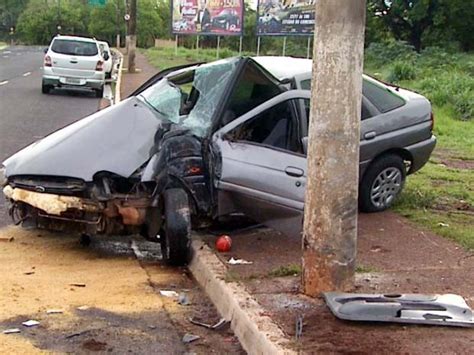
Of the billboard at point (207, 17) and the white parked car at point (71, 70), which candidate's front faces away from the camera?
the white parked car

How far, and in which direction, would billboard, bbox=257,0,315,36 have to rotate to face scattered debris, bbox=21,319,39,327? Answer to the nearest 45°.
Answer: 0° — it already faces it

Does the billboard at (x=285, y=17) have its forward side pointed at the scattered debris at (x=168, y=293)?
yes

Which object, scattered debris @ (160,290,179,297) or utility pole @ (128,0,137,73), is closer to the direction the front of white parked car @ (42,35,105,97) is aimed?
the utility pole

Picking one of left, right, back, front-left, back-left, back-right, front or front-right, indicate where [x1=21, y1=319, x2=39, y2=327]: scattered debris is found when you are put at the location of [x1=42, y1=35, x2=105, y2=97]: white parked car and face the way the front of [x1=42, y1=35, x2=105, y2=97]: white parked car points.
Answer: back

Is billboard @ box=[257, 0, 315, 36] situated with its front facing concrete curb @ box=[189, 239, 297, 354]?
yes

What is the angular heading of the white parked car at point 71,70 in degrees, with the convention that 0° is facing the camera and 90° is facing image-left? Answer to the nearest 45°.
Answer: approximately 180°

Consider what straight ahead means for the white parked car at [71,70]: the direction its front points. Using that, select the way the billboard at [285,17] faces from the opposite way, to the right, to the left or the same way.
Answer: the opposite way

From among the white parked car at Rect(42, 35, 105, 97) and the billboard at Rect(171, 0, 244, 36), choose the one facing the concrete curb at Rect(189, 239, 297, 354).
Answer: the billboard
